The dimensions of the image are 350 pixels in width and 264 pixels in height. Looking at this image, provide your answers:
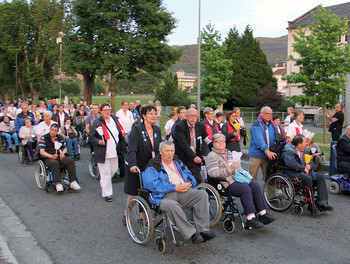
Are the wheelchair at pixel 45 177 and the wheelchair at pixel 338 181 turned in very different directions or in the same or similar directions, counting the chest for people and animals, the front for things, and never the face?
same or similar directions

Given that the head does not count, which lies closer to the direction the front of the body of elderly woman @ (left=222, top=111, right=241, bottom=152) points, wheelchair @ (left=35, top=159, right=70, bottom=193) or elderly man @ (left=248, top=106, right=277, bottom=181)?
the elderly man

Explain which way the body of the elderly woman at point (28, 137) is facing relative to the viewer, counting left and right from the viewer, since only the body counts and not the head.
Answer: facing the viewer and to the right of the viewer

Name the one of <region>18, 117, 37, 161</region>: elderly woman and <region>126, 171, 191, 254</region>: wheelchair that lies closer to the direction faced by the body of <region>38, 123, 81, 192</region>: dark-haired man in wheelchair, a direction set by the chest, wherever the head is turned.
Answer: the wheelchair

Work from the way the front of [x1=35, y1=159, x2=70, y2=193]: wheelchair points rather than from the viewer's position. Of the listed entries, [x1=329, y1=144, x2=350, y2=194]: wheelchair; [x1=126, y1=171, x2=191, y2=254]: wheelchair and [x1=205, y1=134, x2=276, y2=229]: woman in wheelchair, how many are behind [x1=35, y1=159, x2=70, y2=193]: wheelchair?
0

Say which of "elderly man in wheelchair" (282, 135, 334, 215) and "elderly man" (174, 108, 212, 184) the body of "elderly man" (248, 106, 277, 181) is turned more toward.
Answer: the elderly man in wheelchair

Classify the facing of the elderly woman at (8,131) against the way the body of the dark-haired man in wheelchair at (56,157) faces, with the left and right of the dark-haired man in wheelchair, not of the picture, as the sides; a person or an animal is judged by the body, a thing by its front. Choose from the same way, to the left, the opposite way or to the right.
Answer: the same way

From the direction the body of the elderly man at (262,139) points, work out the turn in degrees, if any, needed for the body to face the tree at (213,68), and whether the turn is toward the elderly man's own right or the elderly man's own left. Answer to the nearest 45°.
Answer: approximately 135° to the elderly man's own left

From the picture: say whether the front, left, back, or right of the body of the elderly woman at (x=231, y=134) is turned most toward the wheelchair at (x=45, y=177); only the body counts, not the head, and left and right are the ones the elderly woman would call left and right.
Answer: right

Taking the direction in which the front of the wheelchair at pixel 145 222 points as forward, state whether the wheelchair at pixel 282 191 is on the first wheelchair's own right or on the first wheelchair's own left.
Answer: on the first wheelchair's own left

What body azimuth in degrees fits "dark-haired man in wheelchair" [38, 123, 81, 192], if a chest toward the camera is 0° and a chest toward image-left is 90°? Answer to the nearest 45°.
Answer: approximately 315°

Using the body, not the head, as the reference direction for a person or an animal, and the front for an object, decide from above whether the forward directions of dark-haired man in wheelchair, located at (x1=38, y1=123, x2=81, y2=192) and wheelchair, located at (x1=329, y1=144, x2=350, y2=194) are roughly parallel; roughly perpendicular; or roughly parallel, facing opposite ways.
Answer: roughly parallel

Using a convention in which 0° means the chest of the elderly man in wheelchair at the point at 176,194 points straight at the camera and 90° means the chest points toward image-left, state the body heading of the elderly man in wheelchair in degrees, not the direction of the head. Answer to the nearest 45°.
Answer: approximately 315°

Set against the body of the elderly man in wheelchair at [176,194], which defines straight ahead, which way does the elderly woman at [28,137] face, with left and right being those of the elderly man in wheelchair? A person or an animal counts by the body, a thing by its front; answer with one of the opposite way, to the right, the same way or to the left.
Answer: the same way

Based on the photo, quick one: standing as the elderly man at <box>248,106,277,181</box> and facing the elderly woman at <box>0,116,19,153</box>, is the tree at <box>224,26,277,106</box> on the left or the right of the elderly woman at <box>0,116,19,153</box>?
right
